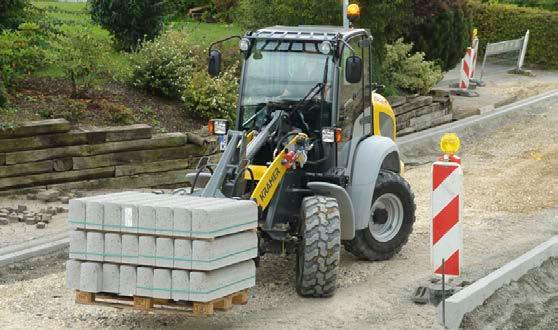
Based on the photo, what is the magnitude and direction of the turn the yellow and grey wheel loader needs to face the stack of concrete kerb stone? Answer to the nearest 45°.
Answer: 0° — it already faces it

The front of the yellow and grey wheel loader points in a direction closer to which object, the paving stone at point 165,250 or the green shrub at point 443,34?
the paving stone

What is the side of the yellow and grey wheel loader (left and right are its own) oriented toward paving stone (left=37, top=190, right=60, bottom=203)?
right

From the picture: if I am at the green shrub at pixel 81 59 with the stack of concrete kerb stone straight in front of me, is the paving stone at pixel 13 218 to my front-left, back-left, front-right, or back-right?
front-right

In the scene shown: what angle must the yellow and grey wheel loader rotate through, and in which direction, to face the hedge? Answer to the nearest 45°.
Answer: approximately 135° to its right

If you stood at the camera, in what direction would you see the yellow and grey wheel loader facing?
facing the viewer and to the left of the viewer

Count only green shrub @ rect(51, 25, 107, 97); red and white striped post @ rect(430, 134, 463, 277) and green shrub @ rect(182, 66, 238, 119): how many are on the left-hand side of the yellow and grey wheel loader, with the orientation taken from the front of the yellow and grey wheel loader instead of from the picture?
1

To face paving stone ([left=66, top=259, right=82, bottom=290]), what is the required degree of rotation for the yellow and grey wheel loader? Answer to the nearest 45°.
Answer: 0° — it already faces it

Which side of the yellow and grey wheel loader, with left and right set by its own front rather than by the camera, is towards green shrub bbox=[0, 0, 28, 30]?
right

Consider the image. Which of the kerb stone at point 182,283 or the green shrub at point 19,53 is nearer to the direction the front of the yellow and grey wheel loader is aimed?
the kerb stone

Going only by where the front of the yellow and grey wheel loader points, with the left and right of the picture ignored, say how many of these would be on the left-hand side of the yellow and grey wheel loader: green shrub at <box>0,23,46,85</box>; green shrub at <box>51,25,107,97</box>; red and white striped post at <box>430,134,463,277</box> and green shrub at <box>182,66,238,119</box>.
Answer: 1

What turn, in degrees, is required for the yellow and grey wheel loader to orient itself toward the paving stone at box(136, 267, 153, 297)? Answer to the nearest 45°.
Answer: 0° — it already faces it

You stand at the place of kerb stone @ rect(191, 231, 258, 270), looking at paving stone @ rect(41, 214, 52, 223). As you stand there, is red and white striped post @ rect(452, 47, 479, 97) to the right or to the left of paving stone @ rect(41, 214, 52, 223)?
right

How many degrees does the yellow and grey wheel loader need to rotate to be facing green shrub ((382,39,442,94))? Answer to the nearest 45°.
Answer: approximately 135° to its right

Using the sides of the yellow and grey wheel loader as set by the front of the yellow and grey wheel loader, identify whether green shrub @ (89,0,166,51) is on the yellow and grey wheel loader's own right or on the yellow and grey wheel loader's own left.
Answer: on the yellow and grey wheel loader's own right

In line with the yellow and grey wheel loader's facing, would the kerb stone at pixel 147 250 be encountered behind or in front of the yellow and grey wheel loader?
in front

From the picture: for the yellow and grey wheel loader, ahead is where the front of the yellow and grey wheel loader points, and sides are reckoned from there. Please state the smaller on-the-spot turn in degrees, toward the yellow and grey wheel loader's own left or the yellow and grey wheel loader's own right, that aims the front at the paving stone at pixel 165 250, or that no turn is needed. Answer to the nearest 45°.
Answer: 0° — it already faces it
